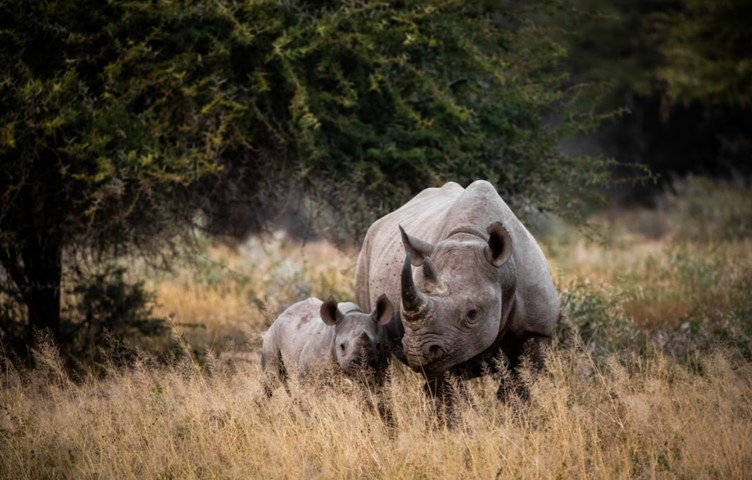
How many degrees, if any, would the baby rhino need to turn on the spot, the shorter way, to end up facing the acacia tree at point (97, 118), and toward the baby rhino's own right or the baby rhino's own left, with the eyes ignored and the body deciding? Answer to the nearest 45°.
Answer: approximately 180°

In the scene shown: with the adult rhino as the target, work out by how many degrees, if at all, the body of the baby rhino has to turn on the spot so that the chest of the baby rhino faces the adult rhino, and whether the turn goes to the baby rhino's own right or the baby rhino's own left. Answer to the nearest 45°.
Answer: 0° — it already faces it

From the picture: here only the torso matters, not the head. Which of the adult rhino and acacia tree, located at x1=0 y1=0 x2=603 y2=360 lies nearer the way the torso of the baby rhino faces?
the adult rhino

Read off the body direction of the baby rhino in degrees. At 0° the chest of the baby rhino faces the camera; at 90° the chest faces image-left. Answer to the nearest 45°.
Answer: approximately 315°

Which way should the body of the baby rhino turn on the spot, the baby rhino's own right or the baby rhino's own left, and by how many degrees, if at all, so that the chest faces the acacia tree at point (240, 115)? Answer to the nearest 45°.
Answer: approximately 135° to the baby rhino's own left
